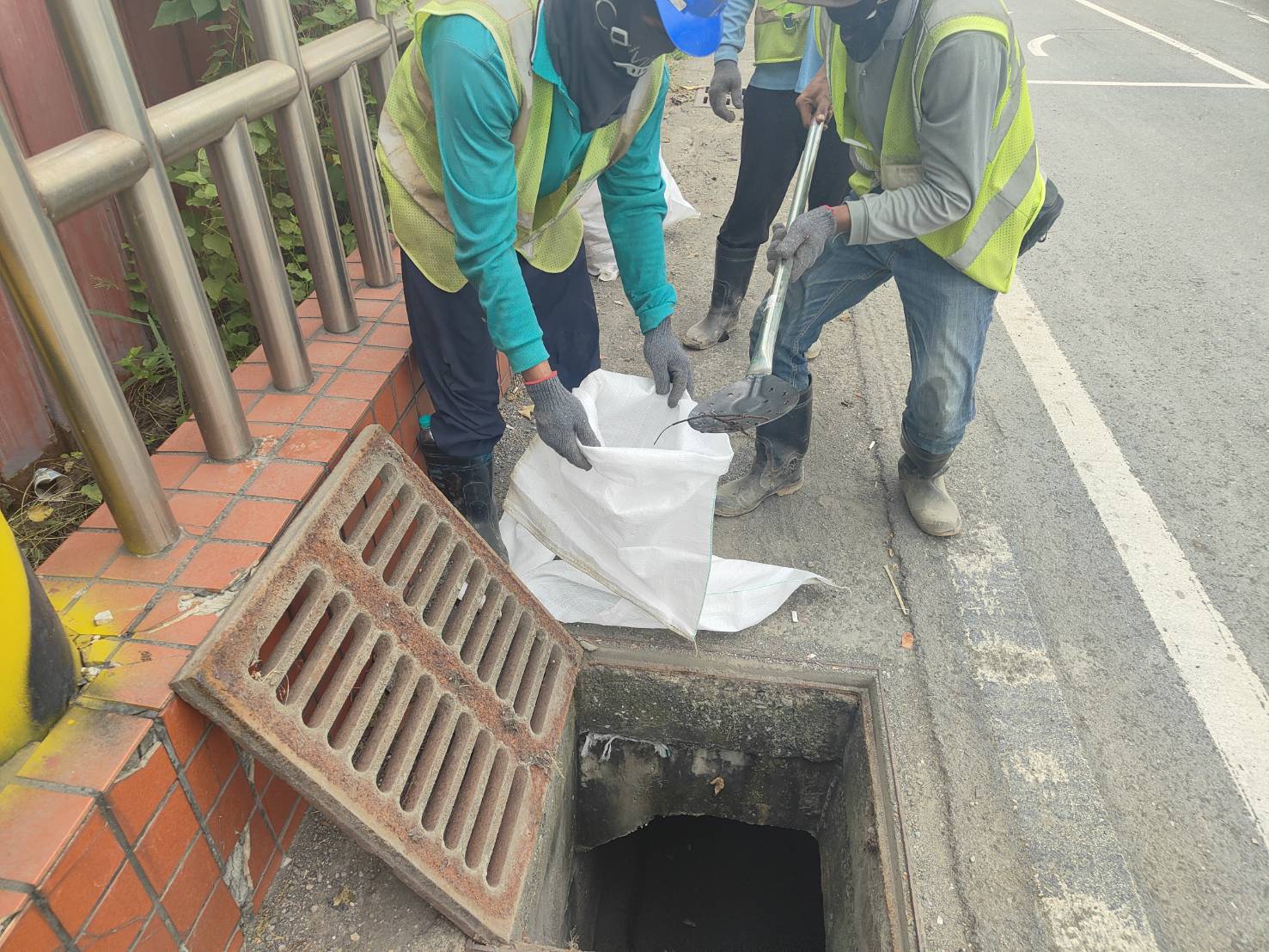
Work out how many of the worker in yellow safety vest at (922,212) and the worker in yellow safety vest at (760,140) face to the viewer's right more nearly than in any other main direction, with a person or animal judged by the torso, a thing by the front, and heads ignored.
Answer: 0

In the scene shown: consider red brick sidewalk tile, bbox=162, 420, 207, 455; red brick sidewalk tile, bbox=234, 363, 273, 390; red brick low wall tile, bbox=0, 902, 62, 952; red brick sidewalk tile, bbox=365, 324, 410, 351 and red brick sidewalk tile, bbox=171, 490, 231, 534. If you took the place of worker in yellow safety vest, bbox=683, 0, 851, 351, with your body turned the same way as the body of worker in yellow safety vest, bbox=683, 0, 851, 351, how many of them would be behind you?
0

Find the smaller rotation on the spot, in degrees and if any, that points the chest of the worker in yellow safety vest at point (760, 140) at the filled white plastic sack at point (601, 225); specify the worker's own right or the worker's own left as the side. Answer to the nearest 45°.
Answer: approximately 90° to the worker's own right

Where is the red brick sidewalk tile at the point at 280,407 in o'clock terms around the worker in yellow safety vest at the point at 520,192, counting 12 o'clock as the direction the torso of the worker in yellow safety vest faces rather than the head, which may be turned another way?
The red brick sidewalk tile is roughly at 4 o'clock from the worker in yellow safety vest.

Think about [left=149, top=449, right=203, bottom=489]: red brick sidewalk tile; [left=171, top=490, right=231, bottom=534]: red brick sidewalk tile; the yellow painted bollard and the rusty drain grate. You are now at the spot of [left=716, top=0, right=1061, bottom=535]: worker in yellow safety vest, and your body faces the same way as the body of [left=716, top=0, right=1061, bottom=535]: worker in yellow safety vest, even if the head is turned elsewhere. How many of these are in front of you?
4

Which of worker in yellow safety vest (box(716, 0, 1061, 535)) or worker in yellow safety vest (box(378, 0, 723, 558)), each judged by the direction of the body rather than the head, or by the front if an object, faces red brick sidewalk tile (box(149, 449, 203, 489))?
worker in yellow safety vest (box(716, 0, 1061, 535))

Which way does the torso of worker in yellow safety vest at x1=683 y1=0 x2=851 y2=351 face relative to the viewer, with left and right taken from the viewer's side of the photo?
facing the viewer and to the left of the viewer

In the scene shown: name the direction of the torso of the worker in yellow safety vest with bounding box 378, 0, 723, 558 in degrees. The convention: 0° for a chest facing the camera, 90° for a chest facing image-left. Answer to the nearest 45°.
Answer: approximately 315°

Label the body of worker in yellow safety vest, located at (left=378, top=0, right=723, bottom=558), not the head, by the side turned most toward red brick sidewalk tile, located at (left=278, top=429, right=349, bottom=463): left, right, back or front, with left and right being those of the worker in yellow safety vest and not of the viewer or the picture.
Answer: right

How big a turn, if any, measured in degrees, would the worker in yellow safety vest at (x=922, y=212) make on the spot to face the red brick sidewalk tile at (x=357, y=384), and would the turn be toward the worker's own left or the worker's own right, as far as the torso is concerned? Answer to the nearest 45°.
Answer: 0° — they already face it

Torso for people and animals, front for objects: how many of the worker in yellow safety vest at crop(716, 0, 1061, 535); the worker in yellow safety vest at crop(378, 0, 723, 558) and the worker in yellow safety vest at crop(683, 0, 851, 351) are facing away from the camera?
0

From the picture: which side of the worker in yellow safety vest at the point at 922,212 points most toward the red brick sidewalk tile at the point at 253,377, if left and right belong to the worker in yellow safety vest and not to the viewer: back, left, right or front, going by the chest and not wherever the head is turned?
front

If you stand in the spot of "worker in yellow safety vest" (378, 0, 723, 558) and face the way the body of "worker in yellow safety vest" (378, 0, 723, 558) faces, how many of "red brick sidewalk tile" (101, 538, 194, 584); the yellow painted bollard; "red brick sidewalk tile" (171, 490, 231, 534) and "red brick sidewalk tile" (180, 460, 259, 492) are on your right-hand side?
4

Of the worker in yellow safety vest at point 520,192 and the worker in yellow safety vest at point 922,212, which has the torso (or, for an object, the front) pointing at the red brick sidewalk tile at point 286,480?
the worker in yellow safety vest at point 922,212

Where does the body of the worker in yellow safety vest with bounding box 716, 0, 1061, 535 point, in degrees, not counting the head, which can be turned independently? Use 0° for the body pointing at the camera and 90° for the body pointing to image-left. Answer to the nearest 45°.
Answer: approximately 45°

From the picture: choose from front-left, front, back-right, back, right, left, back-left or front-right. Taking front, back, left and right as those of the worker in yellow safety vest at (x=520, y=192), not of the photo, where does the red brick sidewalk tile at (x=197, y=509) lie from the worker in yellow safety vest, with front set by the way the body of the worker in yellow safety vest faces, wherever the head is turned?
right
